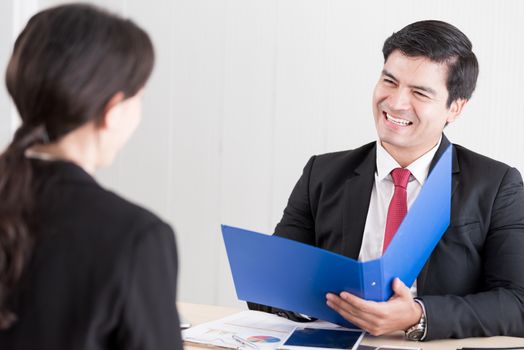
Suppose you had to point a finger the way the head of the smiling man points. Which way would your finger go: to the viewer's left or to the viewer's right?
to the viewer's left

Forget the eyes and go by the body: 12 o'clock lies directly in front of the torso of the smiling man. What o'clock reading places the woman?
The woman is roughly at 11 o'clock from the smiling man.

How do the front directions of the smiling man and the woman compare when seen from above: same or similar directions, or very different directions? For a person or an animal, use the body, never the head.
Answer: very different directions

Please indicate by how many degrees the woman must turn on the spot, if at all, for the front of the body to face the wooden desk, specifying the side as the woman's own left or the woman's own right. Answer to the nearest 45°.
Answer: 0° — they already face it

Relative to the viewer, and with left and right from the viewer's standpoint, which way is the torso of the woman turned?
facing away from the viewer and to the right of the viewer

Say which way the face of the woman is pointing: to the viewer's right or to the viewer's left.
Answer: to the viewer's right

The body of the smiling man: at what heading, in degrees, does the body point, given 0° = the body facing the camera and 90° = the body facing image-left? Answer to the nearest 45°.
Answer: approximately 45°

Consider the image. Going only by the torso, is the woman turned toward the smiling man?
yes

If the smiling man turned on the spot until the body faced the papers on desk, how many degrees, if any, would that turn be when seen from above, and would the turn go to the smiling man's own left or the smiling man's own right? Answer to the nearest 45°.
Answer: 0° — they already face it

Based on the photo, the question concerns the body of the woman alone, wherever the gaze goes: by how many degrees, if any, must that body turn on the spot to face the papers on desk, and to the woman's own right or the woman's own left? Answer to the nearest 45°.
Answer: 0° — they already face it

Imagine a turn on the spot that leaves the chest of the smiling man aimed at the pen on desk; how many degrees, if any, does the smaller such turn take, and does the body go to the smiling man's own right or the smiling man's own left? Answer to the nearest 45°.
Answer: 0° — they already face it
